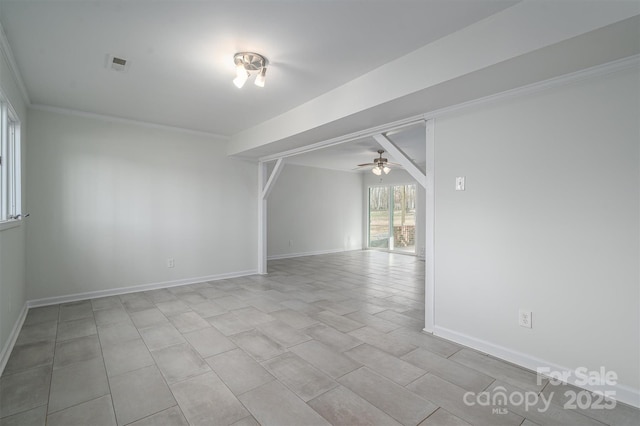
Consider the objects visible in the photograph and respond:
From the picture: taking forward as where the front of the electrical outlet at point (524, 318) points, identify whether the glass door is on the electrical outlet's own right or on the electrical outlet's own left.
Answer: on the electrical outlet's own right

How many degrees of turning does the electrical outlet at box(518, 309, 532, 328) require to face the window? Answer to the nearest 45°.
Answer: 0° — it already faces it

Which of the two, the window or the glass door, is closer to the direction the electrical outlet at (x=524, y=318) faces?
the window

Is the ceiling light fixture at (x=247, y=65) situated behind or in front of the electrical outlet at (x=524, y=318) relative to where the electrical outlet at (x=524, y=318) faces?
in front

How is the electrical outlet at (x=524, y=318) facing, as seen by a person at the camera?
facing the viewer and to the left of the viewer

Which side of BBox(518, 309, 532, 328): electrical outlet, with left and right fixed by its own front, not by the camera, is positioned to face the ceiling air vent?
front
